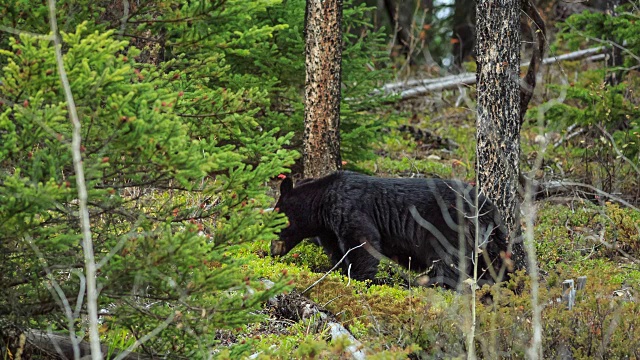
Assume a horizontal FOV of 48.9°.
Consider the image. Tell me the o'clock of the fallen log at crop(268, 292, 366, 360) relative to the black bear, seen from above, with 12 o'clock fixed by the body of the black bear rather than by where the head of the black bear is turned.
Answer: The fallen log is roughly at 10 o'clock from the black bear.

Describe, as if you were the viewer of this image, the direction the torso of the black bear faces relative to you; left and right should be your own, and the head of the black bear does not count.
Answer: facing to the left of the viewer

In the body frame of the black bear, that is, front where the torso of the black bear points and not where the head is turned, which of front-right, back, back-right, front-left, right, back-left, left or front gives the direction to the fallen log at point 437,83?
right
